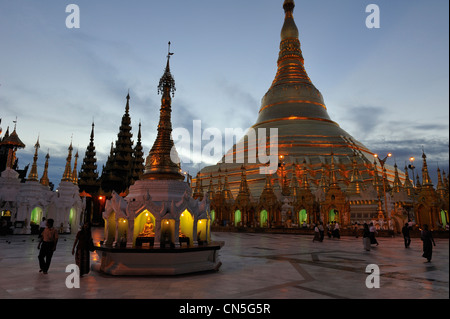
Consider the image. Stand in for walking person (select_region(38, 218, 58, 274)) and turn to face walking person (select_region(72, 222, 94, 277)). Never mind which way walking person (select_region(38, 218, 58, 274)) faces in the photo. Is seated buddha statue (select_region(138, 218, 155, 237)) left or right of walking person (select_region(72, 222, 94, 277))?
left
